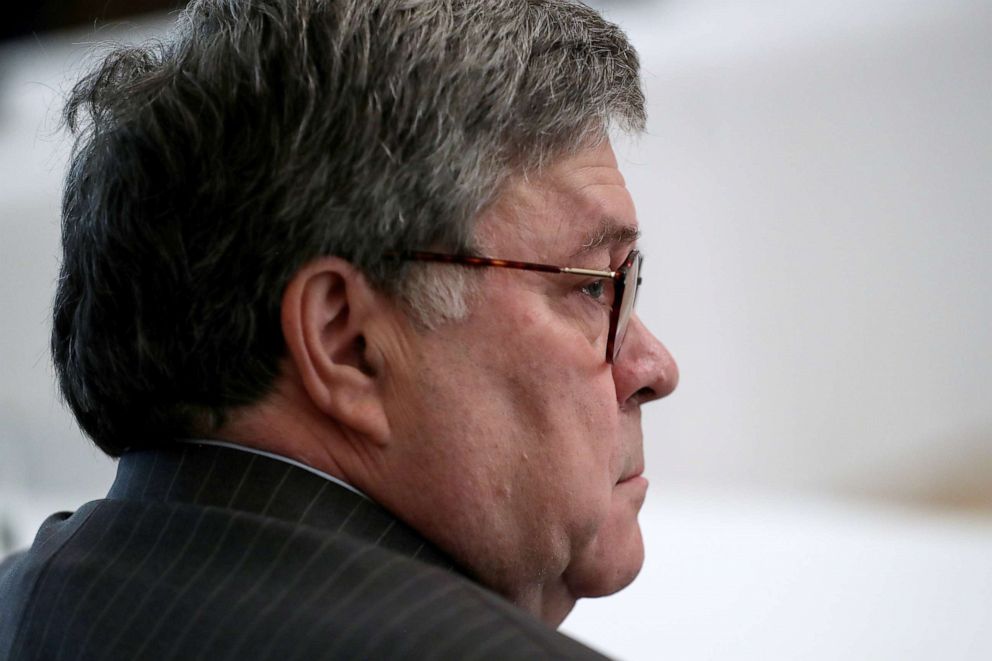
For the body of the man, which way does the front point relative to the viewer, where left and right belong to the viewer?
facing away from the viewer and to the right of the viewer

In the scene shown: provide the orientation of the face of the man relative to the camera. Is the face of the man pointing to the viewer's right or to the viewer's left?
to the viewer's right
